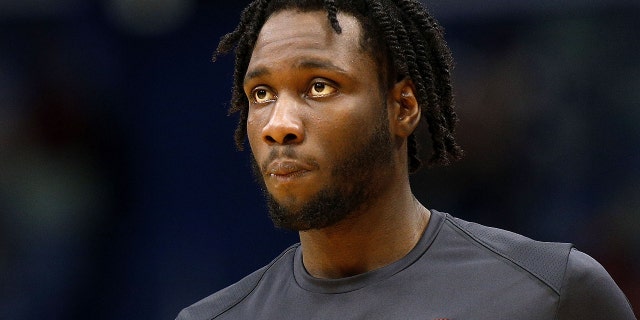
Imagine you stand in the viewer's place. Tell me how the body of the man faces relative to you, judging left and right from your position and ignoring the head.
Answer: facing the viewer and to the left of the viewer

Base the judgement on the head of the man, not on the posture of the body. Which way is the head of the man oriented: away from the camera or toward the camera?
toward the camera
